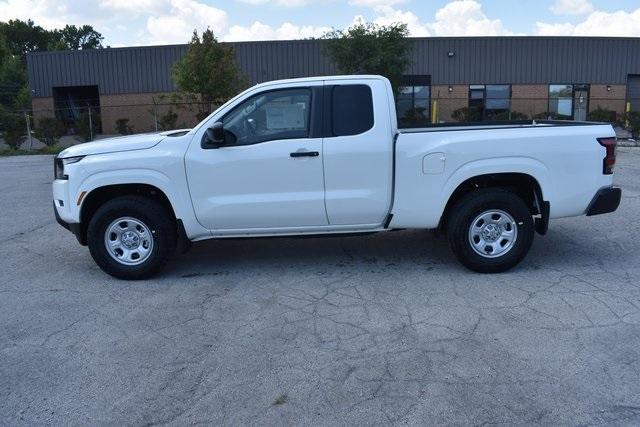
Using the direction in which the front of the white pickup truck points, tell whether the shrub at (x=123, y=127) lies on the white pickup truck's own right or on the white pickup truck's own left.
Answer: on the white pickup truck's own right

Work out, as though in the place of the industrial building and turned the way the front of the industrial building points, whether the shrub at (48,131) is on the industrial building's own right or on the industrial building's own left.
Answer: on the industrial building's own right

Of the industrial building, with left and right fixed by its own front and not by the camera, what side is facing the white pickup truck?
front

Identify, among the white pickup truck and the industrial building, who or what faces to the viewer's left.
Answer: the white pickup truck

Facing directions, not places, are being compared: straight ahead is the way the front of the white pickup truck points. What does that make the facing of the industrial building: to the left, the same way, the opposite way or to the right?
to the left

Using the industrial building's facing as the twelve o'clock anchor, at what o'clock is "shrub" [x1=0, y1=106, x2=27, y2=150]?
The shrub is roughly at 2 o'clock from the industrial building.

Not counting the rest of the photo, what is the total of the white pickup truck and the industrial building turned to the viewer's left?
1

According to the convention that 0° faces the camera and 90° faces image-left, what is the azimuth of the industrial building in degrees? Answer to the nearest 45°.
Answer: approximately 0°

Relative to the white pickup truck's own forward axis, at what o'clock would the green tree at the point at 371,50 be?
The green tree is roughly at 3 o'clock from the white pickup truck.

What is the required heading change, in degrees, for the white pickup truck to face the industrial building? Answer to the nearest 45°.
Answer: approximately 90° to its right

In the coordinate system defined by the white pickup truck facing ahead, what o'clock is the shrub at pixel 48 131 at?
The shrub is roughly at 2 o'clock from the white pickup truck.

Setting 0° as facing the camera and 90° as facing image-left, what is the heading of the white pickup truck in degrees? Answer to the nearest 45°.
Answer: approximately 90°
